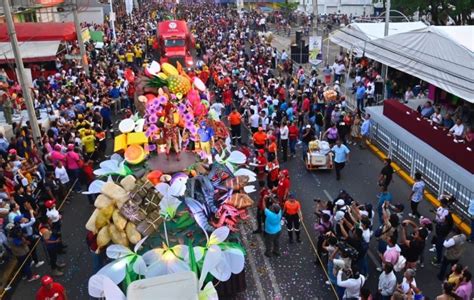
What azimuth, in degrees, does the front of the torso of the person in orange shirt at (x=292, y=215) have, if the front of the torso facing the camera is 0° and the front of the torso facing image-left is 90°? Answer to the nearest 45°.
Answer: approximately 0°

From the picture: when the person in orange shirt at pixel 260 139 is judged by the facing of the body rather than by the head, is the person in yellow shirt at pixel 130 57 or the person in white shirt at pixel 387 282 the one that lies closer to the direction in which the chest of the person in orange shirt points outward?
the person in white shirt

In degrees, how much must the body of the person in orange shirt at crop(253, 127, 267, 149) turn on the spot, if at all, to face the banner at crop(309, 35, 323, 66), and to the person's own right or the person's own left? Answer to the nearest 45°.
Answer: approximately 180°

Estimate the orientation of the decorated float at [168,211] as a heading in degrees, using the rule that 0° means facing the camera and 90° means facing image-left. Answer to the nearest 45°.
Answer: approximately 0°

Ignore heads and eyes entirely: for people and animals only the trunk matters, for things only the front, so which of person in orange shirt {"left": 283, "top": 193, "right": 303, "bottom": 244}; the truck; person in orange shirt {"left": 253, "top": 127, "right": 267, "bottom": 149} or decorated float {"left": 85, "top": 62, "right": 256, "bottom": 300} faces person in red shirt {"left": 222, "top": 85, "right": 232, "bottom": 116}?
the truck

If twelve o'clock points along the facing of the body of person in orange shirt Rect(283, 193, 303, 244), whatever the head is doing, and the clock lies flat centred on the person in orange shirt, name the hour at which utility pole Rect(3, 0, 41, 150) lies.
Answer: The utility pole is roughly at 4 o'clock from the person in orange shirt.
